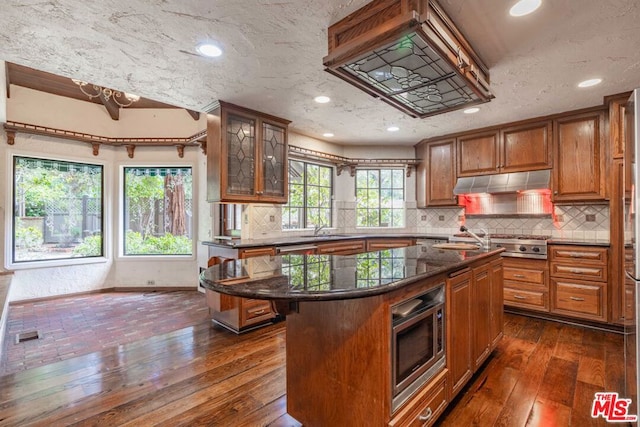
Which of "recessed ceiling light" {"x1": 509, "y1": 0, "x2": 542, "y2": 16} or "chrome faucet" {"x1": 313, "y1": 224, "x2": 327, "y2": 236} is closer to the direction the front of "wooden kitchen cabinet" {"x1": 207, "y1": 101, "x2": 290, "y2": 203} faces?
the recessed ceiling light

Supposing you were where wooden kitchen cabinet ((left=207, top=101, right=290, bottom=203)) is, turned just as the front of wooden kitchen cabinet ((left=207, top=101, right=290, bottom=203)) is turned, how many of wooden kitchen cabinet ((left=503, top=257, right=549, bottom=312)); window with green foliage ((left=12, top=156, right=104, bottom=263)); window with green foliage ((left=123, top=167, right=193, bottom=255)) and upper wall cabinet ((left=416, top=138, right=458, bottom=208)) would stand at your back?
2

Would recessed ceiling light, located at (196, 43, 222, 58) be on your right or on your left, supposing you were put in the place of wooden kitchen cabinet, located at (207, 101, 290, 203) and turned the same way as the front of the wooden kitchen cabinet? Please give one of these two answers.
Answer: on your right

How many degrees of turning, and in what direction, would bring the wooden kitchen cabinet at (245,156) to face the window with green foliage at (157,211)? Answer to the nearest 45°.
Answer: approximately 180°

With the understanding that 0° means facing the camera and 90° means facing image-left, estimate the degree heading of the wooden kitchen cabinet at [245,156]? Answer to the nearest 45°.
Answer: approximately 315°

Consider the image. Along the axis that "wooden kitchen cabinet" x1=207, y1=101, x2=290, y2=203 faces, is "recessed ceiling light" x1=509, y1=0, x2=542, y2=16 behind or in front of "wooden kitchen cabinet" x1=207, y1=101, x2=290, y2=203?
in front

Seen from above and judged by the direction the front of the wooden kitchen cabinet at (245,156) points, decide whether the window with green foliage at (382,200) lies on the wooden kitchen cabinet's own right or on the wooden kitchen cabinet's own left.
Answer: on the wooden kitchen cabinet's own left

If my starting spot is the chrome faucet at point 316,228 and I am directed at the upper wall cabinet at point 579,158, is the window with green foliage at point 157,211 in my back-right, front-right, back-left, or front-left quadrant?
back-right

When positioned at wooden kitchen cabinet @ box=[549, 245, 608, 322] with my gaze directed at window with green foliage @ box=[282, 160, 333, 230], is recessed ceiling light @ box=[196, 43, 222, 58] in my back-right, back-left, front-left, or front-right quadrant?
front-left

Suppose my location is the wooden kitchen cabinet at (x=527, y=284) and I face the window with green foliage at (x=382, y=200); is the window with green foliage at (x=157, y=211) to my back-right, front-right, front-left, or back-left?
front-left

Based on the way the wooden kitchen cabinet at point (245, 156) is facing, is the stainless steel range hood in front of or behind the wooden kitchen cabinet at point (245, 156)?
in front

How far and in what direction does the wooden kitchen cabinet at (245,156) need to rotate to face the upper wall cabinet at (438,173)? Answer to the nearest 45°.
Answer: approximately 45° to its left

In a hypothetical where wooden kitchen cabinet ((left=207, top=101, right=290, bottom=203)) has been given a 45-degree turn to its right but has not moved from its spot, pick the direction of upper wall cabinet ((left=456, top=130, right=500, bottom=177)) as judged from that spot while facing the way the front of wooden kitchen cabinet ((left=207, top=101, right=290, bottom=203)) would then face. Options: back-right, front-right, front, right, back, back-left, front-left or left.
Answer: left

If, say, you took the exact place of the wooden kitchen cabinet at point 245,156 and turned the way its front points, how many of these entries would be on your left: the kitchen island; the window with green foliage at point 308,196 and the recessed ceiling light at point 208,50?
1

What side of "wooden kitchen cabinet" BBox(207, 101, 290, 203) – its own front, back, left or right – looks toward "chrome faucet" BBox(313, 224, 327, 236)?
left

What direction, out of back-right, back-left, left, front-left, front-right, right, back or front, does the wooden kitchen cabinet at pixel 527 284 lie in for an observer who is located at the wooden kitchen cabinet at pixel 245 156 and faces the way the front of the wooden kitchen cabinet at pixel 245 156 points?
front-left

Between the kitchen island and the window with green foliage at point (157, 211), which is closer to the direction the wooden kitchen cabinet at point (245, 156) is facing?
the kitchen island

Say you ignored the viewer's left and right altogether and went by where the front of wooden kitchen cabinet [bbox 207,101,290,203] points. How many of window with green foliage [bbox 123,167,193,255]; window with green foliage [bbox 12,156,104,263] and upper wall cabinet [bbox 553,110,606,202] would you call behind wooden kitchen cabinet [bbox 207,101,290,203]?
2

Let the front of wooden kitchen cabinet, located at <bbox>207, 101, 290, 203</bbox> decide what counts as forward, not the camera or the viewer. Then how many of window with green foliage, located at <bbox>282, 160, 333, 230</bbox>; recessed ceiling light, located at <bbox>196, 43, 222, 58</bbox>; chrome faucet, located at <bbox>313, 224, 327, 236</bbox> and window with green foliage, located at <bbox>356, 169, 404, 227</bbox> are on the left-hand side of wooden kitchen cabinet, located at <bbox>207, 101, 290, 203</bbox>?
3

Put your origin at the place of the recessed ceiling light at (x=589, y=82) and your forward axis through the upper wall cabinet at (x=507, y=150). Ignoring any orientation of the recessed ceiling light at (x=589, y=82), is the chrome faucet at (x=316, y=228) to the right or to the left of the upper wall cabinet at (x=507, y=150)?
left
